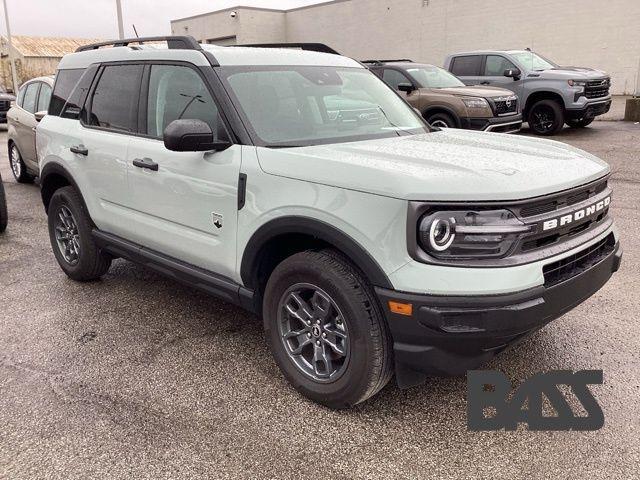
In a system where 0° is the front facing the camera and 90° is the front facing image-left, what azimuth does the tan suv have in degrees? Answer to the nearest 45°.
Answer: approximately 315°

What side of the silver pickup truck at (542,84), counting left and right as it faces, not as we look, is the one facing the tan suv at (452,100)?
right

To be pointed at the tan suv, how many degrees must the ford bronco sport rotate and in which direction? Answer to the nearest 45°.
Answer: approximately 135° to its left

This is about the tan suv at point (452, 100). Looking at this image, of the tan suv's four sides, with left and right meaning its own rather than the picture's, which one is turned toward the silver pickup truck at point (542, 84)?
left

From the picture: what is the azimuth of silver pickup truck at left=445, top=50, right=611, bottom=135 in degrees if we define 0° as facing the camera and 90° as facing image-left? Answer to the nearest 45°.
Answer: approximately 315°

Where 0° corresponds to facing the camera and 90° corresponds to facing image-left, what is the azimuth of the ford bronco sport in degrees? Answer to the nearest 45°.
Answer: approximately 315°
